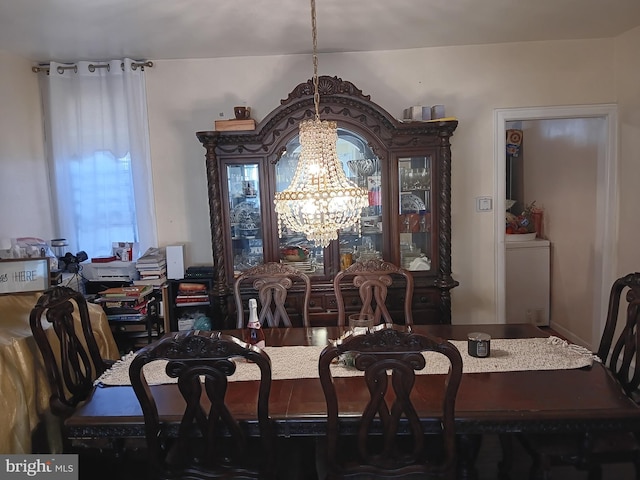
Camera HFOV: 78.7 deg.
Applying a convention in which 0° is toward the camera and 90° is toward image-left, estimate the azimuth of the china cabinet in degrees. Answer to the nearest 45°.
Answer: approximately 0°

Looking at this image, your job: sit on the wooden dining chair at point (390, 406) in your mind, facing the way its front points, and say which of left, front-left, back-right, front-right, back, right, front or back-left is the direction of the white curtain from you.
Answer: front-left

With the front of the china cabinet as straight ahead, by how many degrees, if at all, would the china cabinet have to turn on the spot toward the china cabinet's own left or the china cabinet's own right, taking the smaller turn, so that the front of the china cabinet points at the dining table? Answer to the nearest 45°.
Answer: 0° — it already faces it

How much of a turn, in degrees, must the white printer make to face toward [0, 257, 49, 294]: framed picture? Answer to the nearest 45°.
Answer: approximately 45° to its right

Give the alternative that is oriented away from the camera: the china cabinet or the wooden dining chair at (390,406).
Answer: the wooden dining chair

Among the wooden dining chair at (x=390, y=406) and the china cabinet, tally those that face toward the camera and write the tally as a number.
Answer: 1

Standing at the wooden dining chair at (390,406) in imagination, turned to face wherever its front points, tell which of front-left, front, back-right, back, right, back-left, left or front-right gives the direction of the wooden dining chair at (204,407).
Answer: left

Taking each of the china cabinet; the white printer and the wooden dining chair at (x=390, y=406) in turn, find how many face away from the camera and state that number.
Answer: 1

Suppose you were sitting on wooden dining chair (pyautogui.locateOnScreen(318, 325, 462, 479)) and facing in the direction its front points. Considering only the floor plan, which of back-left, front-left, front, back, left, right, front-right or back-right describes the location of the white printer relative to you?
front-left

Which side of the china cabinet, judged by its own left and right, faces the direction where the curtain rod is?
right

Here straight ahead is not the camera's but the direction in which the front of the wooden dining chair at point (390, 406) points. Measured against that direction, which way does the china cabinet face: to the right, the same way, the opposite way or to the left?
the opposite way

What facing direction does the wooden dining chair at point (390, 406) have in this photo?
away from the camera

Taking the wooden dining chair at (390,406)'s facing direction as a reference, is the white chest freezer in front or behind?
in front

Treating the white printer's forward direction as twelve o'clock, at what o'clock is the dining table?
The dining table is roughly at 11 o'clock from the white printer.
